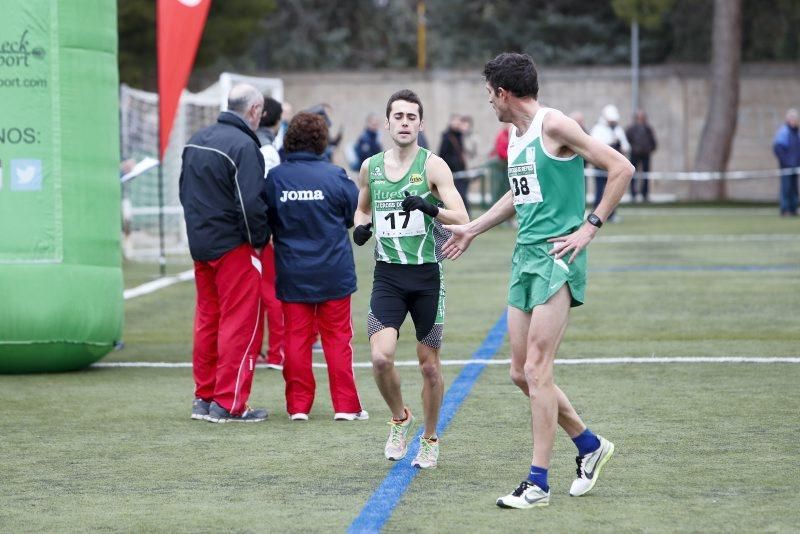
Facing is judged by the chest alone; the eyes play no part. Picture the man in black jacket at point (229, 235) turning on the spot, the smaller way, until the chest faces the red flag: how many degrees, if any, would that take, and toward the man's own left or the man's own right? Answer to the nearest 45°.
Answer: approximately 45° to the man's own left

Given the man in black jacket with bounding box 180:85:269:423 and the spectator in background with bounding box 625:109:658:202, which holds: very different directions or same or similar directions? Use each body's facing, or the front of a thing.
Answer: very different directions

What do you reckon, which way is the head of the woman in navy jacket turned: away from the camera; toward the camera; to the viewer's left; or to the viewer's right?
away from the camera

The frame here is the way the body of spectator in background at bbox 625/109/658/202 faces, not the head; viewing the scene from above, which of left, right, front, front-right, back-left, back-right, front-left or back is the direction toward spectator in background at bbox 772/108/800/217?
front-left

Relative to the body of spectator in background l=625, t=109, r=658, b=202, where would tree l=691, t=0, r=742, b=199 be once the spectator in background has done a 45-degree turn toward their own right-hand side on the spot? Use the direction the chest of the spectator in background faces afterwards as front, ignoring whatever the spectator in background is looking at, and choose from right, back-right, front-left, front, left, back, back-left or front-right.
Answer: back

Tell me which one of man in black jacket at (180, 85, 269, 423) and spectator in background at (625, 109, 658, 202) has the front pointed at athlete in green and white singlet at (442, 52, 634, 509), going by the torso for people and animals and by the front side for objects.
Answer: the spectator in background

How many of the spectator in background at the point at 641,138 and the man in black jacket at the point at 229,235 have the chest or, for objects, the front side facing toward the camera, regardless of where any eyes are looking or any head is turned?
1

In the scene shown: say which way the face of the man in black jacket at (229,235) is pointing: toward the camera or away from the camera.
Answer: away from the camera

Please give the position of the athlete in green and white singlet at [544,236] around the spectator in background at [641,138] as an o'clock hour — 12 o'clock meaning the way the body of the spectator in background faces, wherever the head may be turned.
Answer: The athlete in green and white singlet is roughly at 12 o'clock from the spectator in background.

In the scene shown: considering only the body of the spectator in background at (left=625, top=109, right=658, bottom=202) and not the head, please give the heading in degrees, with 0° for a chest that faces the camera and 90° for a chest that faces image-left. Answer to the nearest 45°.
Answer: approximately 0°

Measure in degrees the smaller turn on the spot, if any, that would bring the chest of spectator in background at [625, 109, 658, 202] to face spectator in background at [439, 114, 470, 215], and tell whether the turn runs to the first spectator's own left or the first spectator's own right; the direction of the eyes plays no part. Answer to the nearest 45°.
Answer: approximately 45° to the first spectator's own right

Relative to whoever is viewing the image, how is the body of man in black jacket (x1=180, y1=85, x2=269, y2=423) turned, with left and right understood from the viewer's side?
facing away from the viewer and to the right of the viewer

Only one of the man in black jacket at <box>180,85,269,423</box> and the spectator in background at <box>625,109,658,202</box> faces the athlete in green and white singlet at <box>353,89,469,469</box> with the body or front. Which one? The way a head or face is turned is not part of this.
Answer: the spectator in background

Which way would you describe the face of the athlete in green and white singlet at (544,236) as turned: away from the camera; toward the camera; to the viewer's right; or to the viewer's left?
to the viewer's left
